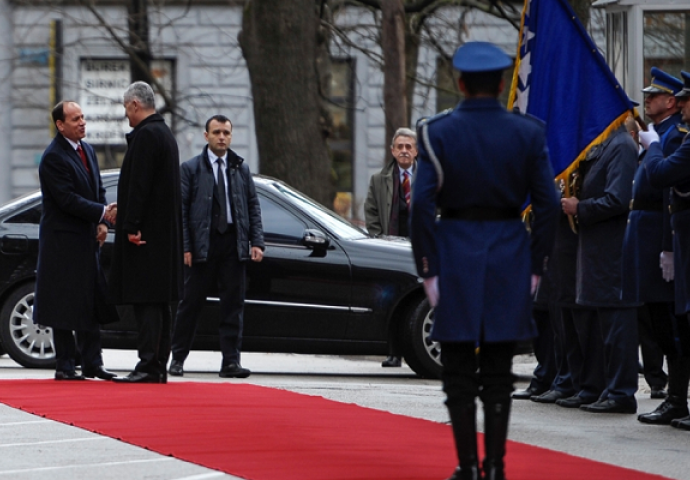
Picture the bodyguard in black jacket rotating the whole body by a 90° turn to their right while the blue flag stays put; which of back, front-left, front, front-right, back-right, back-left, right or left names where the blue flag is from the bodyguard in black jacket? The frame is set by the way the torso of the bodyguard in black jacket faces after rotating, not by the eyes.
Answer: back-left

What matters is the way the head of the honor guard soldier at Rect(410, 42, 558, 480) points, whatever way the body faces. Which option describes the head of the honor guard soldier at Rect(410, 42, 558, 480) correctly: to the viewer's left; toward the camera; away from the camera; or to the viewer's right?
away from the camera

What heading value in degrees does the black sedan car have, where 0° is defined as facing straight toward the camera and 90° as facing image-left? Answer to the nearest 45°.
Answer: approximately 270°

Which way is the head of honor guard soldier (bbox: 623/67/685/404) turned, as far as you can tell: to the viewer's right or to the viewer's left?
to the viewer's left

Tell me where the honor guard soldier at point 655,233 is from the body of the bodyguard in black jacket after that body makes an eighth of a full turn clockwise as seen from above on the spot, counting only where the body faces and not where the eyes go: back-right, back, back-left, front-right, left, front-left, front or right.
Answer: left

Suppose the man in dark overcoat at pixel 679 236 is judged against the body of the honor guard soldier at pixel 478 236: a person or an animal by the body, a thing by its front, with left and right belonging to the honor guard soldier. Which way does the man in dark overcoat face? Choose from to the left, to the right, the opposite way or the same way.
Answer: to the left

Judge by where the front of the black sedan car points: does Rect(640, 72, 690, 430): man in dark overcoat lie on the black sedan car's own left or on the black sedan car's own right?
on the black sedan car's own right

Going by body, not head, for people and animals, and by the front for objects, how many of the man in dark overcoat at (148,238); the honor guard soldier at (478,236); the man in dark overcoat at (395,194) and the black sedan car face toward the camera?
1

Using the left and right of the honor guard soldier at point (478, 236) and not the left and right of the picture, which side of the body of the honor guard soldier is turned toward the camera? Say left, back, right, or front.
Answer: back

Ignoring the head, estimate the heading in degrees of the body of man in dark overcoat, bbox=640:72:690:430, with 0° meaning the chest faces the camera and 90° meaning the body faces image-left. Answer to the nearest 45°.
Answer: approximately 90°

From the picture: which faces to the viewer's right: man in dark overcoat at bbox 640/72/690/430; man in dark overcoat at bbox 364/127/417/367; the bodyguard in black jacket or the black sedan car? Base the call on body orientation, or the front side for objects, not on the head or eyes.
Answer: the black sedan car
